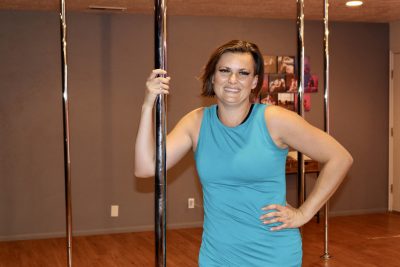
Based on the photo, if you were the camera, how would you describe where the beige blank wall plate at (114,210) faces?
facing the viewer

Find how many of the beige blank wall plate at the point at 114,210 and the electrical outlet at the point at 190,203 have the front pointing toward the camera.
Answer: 2

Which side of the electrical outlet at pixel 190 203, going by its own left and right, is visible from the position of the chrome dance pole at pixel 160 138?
front

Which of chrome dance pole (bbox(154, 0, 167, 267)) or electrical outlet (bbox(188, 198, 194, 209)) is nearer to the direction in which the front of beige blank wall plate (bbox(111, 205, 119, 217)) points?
the chrome dance pole

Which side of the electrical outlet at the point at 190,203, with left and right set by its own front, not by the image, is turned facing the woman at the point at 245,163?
front

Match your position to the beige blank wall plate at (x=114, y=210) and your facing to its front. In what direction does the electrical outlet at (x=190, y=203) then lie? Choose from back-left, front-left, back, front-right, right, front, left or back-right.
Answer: left

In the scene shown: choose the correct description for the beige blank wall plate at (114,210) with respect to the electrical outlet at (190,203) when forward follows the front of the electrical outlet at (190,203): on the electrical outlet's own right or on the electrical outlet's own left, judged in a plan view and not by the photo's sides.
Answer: on the electrical outlet's own right
